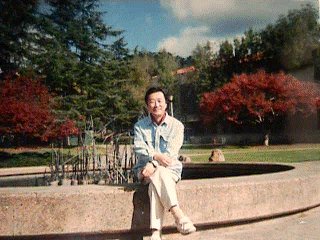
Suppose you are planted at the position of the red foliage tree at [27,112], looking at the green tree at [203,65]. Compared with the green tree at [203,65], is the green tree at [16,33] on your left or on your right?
left

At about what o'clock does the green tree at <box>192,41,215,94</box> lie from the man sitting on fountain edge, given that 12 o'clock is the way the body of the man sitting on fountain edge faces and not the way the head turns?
The green tree is roughly at 6 o'clock from the man sitting on fountain edge.

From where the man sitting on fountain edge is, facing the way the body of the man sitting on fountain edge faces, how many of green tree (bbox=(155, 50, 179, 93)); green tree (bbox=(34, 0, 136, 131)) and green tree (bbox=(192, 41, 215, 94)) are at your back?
3

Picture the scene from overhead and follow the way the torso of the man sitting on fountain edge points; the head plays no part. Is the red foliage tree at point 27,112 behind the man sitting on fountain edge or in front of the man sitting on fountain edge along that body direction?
behind

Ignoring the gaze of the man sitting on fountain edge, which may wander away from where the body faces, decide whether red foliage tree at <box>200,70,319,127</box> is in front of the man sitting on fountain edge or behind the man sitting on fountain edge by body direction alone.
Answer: behind

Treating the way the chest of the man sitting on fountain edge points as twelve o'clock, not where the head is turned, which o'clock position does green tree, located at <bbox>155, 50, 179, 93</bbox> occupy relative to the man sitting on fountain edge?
The green tree is roughly at 6 o'clock from the man sitting on fountain edge.

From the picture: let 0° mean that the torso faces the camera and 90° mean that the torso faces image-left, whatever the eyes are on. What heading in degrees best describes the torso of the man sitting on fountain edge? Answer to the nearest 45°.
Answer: approximately 0°

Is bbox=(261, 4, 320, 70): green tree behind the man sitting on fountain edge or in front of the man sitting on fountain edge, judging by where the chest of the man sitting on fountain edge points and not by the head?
behind

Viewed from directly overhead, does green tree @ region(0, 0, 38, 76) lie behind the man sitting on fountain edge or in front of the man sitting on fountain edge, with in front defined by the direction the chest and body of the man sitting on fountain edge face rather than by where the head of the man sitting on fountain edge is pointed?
behind

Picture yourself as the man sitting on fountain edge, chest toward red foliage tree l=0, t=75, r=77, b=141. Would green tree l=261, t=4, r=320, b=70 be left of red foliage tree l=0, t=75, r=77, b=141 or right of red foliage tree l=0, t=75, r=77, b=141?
right
